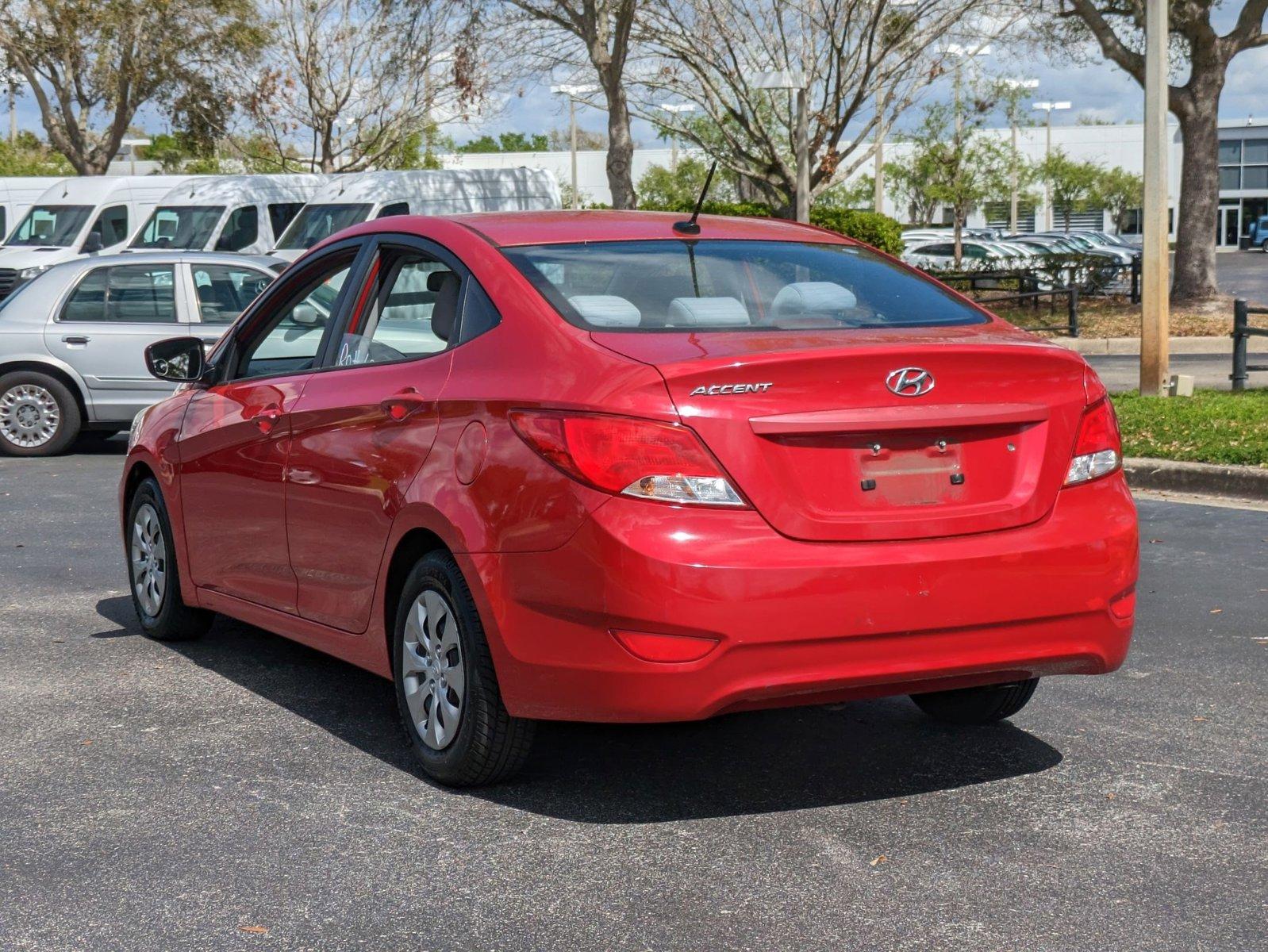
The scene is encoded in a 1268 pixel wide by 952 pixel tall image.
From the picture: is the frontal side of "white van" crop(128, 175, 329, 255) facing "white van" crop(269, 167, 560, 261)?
no

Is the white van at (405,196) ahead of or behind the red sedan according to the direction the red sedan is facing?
ahead

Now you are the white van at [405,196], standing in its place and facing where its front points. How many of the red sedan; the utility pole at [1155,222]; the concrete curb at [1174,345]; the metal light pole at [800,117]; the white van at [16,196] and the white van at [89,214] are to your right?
2

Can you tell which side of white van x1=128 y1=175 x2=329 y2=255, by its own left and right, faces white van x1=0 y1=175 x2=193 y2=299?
right

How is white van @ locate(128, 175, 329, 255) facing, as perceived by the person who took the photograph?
facing the viewer and to the left of the viewer

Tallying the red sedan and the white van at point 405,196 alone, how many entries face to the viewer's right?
0

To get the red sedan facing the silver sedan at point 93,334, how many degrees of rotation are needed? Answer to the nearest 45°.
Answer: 0° — it already faces it

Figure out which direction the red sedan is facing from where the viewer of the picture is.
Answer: facing away from the viewer and to the left of the viewer

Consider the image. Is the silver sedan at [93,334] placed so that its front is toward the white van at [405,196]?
no

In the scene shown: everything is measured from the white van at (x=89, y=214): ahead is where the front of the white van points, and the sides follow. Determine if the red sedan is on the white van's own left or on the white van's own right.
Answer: on the white van's own left

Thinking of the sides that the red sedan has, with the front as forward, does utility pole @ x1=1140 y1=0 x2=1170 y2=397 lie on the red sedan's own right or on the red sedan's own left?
on the red sedan's own right

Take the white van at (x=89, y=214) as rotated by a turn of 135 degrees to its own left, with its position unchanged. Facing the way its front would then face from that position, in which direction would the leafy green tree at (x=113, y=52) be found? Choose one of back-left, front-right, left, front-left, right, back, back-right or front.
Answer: left
